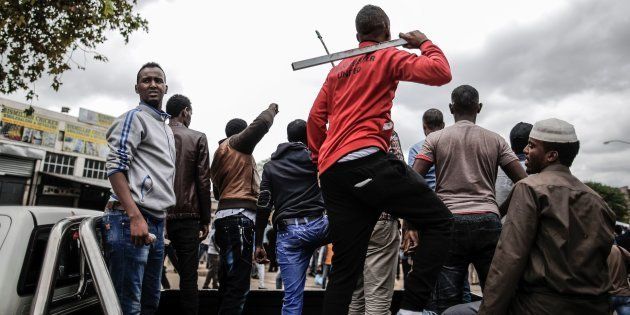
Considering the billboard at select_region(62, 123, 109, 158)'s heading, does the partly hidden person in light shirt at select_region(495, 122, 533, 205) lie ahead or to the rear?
ahead

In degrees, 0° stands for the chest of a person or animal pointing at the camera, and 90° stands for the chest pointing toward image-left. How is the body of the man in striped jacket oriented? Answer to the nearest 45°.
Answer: approximately 315°

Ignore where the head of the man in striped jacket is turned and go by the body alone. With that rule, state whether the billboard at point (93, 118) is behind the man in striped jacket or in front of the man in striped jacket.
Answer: behind

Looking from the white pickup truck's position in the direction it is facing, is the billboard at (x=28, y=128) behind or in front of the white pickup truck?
in front

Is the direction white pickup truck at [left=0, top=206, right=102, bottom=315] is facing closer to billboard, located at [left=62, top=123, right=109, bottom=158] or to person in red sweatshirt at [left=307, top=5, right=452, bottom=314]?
the billboard

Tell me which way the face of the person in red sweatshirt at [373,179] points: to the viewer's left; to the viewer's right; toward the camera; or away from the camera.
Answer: away from the camera

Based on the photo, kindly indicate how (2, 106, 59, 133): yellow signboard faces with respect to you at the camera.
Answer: facing the viewer and to the right of the viewer

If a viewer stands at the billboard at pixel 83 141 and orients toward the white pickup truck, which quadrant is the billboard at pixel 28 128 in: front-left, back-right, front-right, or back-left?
front-right

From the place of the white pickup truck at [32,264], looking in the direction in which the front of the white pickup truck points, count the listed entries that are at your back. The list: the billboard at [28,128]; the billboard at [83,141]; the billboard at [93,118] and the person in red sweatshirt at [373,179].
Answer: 1

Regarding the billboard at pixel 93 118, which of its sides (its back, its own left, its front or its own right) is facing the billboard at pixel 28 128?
right

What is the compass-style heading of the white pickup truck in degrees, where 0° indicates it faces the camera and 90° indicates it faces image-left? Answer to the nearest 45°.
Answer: approximately 135°

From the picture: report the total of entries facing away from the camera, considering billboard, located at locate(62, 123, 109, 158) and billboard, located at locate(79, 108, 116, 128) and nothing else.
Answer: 0
